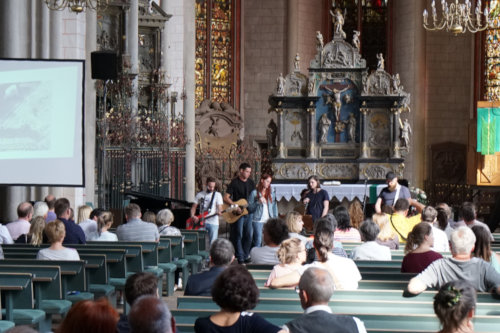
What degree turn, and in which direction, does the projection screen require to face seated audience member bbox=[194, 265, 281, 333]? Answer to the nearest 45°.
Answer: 0° — it already faces them

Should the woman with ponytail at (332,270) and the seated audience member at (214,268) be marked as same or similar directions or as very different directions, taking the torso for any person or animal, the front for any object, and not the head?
same or similar directions

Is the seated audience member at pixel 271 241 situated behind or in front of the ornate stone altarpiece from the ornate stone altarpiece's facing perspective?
in front

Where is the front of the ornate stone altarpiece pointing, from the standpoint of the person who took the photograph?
facing the viewer

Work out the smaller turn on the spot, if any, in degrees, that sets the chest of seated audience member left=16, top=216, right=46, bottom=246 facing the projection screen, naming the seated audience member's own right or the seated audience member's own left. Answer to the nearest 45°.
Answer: approximately 45° to the seated audience member's own left

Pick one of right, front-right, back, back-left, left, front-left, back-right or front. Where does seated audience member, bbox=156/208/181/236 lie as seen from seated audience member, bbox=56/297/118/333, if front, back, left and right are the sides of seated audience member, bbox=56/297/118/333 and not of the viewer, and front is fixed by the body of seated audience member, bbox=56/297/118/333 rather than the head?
front

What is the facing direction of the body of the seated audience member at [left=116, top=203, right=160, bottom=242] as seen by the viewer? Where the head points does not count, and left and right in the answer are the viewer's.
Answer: facing away from the viewer

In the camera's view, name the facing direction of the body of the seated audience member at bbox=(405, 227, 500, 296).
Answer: away from the camera

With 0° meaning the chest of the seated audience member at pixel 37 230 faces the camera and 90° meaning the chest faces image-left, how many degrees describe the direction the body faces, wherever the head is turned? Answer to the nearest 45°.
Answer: approximately 225°

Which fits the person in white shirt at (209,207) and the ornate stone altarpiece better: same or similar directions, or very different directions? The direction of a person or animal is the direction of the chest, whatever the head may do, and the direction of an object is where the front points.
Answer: same or similar directions

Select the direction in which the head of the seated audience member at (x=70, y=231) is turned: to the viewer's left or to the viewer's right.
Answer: to the viewer's right

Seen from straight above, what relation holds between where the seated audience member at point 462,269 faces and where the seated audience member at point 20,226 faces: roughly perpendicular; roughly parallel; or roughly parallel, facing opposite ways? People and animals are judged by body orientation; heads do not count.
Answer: roughly parallel

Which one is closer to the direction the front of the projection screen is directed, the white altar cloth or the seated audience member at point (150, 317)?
the seated audience member

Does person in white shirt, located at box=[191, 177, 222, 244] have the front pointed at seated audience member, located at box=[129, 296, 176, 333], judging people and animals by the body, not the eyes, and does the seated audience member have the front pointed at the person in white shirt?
yes

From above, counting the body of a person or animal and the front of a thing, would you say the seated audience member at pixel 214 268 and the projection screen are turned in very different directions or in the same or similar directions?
very different directions

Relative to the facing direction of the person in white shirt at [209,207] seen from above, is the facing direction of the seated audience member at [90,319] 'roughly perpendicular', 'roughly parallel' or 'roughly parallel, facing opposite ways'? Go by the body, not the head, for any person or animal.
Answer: roughly parallel, facing opposite ways

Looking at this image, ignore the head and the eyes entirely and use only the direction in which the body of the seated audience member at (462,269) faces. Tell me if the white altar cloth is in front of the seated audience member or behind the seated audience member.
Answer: in front

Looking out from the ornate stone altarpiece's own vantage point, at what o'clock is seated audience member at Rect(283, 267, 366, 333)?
The seated audience member is roughly at 12 o'clock from the ornate stone altarpiece.

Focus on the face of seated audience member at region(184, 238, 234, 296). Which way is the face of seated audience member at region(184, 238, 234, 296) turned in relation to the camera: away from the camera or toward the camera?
away from the camera
